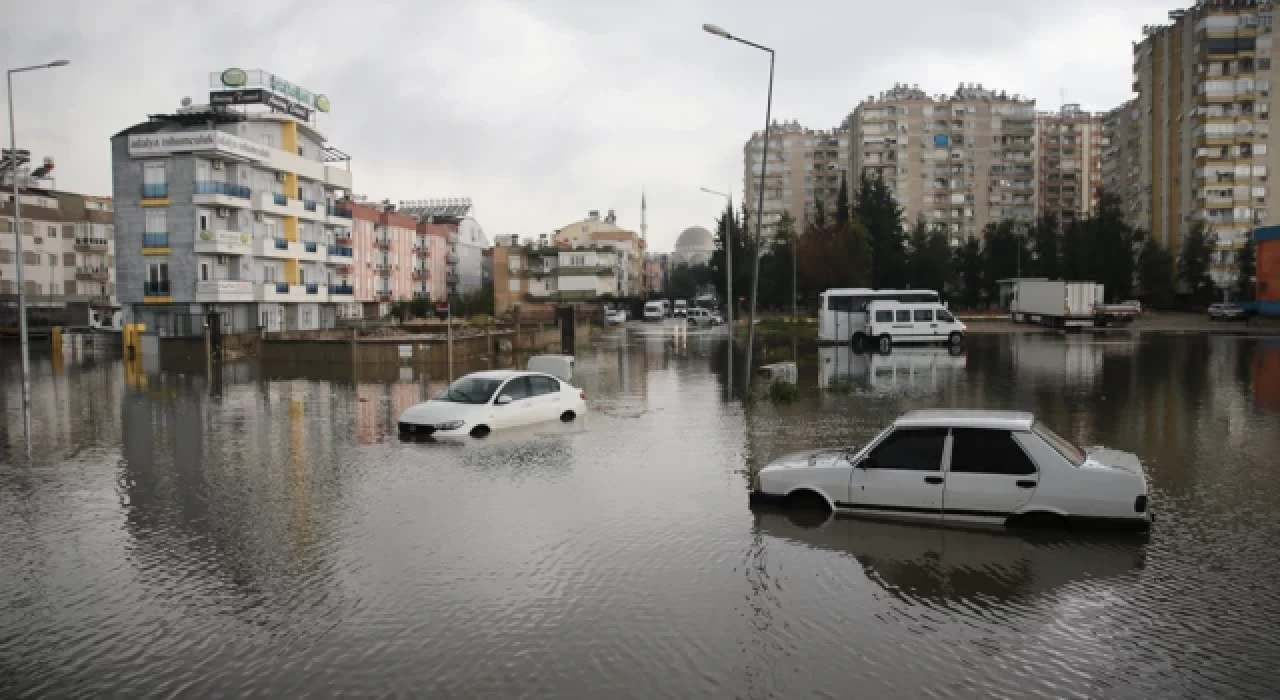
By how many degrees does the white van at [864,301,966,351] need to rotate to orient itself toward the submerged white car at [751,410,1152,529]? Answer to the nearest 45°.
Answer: approximately 90° to its right

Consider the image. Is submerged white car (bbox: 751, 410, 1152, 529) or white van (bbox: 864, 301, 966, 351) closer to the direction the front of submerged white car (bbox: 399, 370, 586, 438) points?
the submerged white car

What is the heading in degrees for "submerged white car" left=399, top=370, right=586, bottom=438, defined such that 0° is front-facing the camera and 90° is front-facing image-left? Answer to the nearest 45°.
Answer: approximately 45°

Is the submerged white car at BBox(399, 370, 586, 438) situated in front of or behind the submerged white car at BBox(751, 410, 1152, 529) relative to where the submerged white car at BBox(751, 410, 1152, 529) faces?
in front

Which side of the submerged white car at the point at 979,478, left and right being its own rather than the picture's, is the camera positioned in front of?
left

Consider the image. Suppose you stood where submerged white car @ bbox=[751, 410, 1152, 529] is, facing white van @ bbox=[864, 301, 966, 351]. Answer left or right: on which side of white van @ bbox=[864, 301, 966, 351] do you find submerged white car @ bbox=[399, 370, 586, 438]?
left

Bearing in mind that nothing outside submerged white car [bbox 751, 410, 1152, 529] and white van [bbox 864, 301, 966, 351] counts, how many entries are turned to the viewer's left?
1

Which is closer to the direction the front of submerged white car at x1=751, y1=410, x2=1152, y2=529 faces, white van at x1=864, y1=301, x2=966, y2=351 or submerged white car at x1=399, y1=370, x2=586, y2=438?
the submerged white car

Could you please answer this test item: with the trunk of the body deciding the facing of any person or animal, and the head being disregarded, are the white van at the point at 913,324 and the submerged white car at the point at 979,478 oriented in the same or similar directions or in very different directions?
very different directions

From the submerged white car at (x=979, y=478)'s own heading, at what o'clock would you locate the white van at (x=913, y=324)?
The white van is roughly at 3 o'clock from the submerged white car.

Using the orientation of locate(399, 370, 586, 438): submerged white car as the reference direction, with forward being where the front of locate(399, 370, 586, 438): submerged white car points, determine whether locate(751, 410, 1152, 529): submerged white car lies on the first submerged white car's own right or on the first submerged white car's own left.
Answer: on the first submerged white car's own left

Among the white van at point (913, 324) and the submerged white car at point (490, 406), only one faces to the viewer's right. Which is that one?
the white van

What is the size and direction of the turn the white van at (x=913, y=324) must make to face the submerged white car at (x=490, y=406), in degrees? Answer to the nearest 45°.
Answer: approximately 90° to its right

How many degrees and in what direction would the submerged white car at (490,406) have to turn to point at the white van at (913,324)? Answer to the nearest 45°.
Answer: approximately 180°

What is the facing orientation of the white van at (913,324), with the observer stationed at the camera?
facing to the right of the viewer
